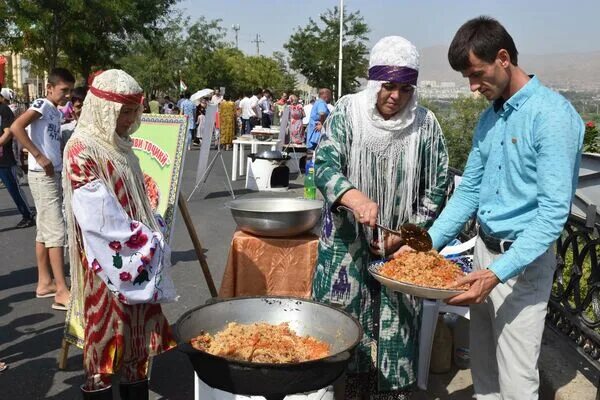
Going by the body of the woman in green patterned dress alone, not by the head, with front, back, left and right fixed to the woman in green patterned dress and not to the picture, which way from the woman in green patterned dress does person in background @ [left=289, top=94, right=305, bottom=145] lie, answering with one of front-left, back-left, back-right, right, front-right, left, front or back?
back

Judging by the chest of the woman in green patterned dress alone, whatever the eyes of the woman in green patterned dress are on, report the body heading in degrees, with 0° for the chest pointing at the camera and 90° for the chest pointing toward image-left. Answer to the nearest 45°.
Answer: approximately 0°

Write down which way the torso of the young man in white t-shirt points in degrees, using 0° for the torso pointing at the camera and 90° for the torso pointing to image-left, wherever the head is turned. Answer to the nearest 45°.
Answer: approximately 315°

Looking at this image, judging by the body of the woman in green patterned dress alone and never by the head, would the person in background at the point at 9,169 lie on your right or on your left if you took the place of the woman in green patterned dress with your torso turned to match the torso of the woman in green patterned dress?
on your right

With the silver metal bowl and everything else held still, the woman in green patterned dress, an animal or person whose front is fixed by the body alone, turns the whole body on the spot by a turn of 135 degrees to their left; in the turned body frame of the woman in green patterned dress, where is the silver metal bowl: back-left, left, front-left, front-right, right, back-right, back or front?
left
